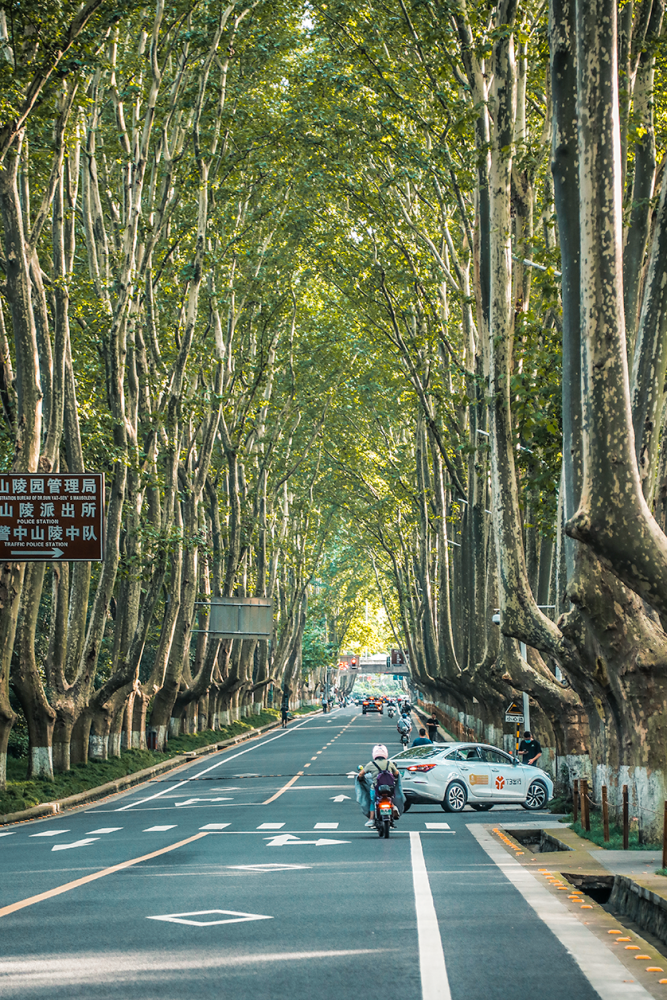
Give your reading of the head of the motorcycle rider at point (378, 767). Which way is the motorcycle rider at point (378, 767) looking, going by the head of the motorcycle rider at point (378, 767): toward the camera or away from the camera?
away from the camera

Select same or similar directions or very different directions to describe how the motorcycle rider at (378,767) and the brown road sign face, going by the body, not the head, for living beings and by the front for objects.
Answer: very different directions

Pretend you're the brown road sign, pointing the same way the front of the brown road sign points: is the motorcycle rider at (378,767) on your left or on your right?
on your left

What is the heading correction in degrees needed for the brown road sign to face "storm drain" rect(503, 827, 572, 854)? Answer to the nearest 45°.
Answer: approximately 45° to its left

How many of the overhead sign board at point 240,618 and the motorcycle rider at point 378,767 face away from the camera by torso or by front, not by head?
2

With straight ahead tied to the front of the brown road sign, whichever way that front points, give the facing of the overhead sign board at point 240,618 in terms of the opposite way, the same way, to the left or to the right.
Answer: the opposite way

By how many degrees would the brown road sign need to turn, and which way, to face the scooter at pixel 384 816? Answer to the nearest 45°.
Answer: approximately 45° to its left

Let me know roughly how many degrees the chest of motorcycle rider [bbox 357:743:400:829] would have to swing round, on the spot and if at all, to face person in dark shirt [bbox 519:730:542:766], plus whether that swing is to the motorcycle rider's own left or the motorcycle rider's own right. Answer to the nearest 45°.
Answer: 0° — they already face them

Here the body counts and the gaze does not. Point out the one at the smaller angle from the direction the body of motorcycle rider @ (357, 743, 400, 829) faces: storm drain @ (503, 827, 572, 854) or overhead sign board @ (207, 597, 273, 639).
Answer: the overhead sign board

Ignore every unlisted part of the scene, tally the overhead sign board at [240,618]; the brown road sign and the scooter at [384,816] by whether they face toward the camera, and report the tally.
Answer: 1

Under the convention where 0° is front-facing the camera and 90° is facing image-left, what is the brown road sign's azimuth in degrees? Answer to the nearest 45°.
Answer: approximately 0°

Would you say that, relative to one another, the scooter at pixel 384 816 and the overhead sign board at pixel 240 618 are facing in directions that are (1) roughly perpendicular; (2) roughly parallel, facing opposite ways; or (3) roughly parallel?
roughly parallel

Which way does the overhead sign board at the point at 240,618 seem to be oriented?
away from the camera

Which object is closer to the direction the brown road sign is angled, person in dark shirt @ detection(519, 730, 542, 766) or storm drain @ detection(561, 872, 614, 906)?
the storm drain

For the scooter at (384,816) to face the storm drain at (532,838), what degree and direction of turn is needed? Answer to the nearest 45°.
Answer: approximately 90° to its right

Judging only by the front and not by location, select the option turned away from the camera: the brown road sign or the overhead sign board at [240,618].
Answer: the overhead sign board

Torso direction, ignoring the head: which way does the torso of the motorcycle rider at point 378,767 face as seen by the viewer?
away from the camera
